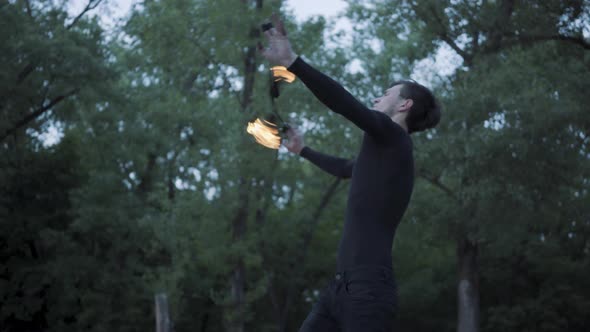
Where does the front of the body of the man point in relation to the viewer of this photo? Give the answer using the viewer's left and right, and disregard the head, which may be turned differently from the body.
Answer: facing to the left of the viewer
